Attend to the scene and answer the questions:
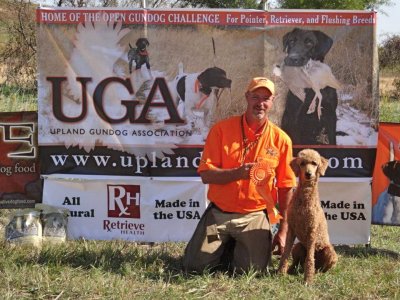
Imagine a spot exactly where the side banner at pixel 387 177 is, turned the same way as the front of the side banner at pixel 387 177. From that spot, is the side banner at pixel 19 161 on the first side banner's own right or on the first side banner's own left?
on the first side banner's own right

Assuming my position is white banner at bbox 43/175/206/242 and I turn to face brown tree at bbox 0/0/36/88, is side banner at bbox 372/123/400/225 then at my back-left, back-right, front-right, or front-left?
back-right

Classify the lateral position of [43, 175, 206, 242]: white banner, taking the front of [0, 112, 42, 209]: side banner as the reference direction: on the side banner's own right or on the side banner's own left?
on the side banner's own left

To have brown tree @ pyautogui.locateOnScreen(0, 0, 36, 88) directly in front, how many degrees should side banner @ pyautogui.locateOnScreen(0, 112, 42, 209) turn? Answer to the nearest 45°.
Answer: approximately 180°

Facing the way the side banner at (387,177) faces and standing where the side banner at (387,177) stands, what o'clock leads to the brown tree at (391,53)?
The brown tree is roughly at 6 o'clock from the side banner.

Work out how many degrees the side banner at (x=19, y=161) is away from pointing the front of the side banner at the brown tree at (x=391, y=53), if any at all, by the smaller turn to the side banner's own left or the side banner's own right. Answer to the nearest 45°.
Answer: approximately 135° to the side banner's own left
